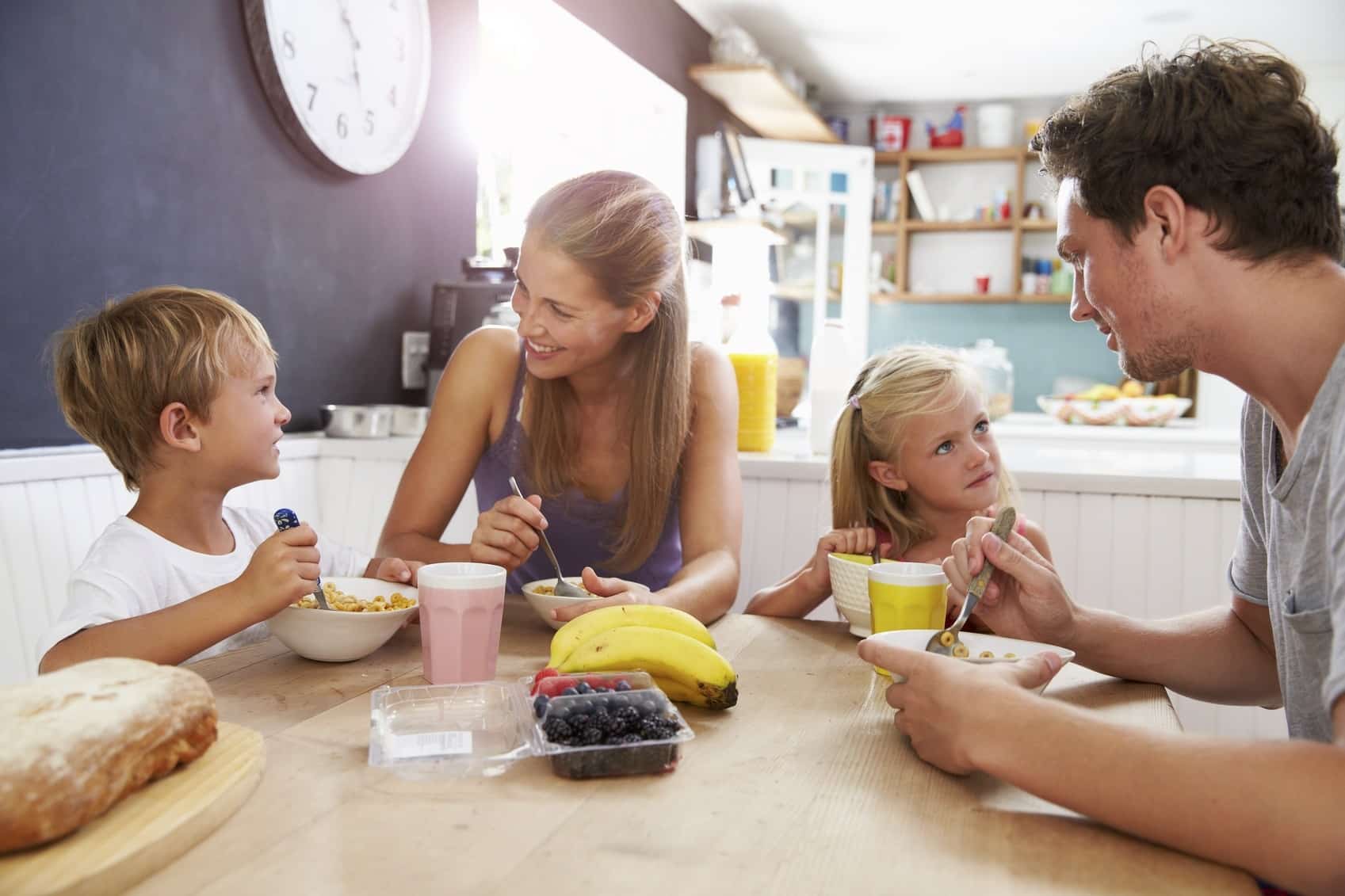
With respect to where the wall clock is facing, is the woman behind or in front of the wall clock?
in front

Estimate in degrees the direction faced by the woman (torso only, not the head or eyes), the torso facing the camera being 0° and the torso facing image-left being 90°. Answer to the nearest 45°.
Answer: approximately 0°

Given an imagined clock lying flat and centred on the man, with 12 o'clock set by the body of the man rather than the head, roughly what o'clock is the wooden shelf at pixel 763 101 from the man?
The wooden shelf is roughly at 2 o'clock from the man.

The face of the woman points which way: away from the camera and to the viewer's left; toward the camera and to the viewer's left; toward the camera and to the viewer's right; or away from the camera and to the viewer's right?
toward the camera and to the viewer's left

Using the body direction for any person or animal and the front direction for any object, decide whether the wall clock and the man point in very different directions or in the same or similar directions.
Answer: very different directions

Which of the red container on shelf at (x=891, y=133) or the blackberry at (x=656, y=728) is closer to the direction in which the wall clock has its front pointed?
the blackberry

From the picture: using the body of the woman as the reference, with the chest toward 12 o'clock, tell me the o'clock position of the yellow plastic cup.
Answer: The yellow plastic cup is roughly at 11 o'clock from the woman.

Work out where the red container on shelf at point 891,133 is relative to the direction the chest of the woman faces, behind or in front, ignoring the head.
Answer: behind

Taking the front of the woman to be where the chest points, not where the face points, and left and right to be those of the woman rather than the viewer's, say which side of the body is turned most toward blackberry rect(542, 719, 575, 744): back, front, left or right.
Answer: front

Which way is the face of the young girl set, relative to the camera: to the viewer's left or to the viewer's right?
to the viewer's right

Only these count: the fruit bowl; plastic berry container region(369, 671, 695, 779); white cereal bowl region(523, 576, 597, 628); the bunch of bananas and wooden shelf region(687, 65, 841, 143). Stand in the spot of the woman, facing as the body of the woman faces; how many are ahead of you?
3

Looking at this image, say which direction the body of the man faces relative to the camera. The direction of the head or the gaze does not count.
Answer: to the viewer's left

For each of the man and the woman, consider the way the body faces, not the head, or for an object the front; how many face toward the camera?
1

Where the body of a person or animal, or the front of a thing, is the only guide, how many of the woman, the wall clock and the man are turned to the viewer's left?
1

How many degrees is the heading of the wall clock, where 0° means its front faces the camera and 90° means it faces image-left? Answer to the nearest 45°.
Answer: approximately 315°

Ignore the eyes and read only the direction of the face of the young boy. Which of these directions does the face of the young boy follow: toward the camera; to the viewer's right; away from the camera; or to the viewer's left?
to the viewer's right
